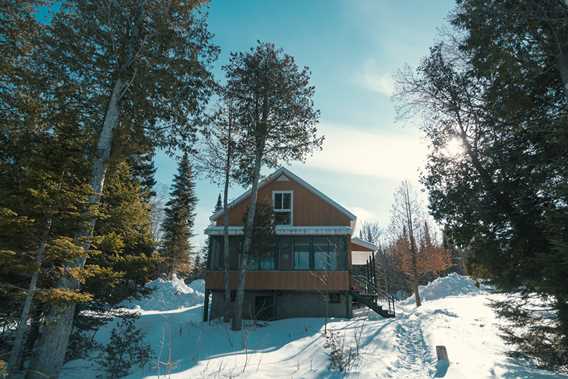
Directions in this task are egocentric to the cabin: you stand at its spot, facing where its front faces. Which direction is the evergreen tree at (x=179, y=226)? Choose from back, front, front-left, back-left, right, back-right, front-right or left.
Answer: back-right

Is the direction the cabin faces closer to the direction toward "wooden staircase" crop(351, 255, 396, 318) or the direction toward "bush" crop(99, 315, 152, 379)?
the bush

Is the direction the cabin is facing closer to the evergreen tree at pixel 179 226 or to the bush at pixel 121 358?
the bush

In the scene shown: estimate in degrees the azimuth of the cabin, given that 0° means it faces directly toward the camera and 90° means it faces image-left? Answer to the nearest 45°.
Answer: approximately 0°

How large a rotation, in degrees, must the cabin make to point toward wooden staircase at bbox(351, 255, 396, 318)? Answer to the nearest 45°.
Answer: approximately 90° to its left

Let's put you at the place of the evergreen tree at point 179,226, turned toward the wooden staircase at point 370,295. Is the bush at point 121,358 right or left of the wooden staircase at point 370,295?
right

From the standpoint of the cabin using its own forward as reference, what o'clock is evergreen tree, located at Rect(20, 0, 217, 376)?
The evergreen tree is roughly at 1 o'clock from the cabin.
